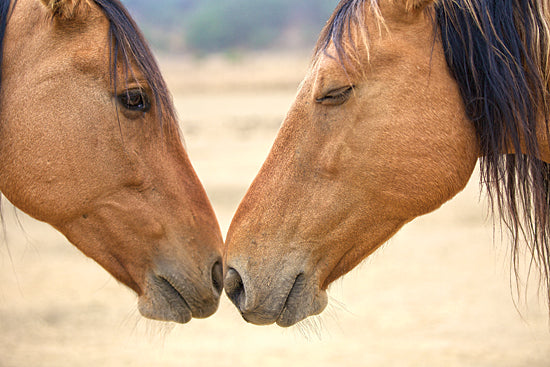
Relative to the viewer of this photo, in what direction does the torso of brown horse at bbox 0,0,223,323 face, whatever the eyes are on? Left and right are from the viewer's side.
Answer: facing to the right of the viewer

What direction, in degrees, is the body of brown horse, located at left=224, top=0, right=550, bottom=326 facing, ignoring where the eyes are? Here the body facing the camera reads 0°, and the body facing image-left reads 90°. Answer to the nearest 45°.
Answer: approximately 90°

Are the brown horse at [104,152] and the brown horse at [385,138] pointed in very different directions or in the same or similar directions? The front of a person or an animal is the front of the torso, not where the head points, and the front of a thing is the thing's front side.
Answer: very different directions

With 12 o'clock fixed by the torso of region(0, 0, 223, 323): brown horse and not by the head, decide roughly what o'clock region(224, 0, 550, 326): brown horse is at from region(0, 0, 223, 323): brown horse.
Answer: region(224, 0, 550, 326): brown horse is roughly at 1 o'clock from region(0, 0, 223, 323): brown horse.

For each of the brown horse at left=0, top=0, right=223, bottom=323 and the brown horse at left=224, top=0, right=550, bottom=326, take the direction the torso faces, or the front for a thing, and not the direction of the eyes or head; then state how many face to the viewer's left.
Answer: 1

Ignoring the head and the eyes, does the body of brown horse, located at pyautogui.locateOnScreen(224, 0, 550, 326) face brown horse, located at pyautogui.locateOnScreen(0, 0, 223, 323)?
yes
